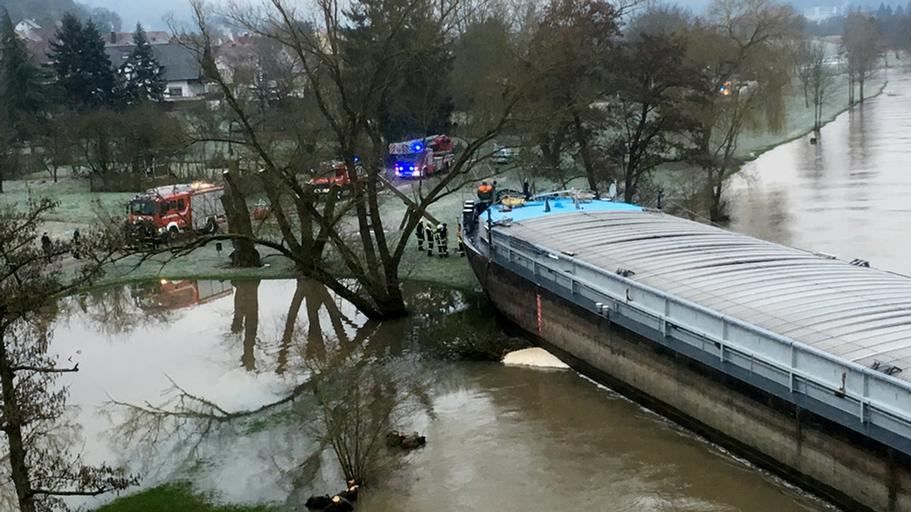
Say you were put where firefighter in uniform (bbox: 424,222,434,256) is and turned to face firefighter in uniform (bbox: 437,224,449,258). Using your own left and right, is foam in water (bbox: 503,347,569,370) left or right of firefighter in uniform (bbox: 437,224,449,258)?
right

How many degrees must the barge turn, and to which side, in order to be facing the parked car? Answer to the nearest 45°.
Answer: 0° — it already faces it

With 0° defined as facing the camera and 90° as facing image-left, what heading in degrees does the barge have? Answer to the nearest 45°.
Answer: approximately 135°

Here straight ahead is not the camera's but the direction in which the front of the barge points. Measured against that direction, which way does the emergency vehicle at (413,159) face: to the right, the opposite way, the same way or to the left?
to the left

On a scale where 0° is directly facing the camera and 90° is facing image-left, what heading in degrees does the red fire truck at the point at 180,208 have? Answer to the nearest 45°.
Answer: approximately 45°

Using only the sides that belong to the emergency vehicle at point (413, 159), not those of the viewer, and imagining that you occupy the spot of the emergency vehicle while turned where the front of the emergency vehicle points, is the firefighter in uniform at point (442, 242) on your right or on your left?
on your left
